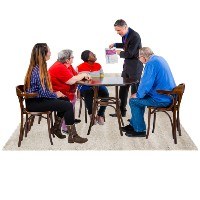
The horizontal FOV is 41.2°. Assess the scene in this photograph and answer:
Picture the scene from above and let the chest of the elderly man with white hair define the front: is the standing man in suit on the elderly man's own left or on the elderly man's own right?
on the elderly man's own right

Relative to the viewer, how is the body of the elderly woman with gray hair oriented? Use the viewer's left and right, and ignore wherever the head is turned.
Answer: facing to the right of the viewer

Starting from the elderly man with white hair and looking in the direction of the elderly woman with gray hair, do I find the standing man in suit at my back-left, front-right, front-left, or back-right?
front-right

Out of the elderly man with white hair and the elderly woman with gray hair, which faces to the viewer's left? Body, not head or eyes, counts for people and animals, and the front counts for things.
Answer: the elderly man with white hair

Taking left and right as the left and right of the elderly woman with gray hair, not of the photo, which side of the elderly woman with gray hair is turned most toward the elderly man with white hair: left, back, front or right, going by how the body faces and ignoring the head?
front

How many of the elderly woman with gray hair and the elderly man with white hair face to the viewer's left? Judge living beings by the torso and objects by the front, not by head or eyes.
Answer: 1

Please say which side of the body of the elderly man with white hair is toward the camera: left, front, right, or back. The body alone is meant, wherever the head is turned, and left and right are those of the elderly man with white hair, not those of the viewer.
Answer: left

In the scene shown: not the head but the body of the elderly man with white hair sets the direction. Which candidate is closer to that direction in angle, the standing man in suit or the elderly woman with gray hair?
the elderly woman with gray hair

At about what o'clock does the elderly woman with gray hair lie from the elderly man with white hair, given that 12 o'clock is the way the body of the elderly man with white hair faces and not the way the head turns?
The elderly woman with gray hair is roughly at 12 o'clock from the elderly man with white hair.

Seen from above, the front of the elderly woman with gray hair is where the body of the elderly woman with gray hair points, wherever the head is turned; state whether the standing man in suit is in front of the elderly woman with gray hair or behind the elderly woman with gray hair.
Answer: in front

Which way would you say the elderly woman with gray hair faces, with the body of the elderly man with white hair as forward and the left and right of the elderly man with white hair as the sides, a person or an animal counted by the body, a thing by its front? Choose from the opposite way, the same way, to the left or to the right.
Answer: the opposite way
